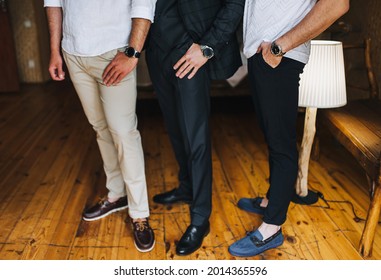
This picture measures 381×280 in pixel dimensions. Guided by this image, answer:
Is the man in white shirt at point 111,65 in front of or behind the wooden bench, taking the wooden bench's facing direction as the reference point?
in front

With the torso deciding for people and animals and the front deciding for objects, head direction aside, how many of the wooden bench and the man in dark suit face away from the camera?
0

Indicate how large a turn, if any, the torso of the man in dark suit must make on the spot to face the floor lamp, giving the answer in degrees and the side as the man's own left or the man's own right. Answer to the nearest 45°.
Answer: approximately 180°

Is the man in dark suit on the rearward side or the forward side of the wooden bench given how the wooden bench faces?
on the forward side

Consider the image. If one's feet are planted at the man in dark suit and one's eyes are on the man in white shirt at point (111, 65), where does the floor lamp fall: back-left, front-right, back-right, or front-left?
back-right

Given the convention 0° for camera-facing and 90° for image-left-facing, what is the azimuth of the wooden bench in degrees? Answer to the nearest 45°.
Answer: approximately 45°

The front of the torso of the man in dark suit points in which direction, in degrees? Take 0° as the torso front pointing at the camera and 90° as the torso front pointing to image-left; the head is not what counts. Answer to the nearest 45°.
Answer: approximately 45°
